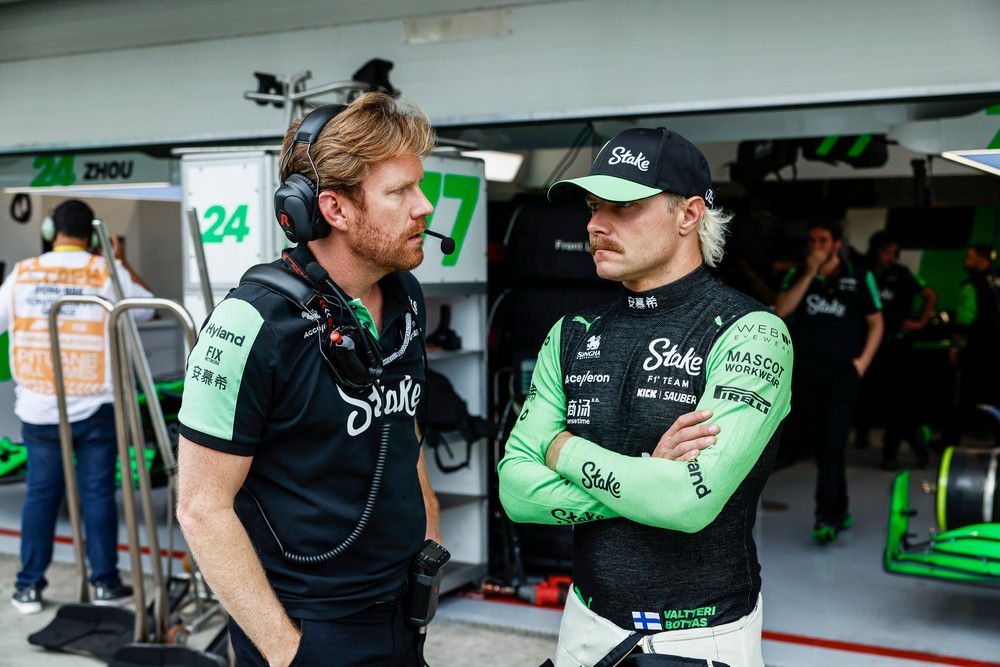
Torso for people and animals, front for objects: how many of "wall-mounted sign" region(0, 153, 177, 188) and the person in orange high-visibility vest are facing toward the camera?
1

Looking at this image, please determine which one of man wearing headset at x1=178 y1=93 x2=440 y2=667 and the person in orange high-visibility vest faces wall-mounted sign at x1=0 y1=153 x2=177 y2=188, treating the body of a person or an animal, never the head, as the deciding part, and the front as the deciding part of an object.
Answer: the person in orange high-visibility vest

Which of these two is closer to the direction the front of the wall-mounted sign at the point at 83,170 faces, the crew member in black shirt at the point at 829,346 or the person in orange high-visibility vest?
the person in orange high-visibility vest

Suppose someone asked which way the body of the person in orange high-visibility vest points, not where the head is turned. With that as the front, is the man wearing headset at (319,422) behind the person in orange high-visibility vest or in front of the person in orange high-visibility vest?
behind

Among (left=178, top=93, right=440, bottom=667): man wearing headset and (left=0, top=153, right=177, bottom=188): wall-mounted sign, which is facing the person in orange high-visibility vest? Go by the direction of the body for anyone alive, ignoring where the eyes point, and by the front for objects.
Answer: the wall-mounted sign

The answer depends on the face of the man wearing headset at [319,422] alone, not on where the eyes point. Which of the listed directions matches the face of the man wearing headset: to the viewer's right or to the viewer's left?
to the viewer's right

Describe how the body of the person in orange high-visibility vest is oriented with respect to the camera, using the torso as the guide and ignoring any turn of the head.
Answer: away from the camera

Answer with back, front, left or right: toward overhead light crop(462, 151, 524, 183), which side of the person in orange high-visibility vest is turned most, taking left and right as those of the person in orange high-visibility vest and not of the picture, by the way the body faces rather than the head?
right

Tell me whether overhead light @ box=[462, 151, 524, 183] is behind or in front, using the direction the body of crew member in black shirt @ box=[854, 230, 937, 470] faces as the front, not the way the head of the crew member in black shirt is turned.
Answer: in front

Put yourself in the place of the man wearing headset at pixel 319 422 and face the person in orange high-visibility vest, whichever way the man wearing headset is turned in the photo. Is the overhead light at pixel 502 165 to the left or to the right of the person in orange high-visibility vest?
right

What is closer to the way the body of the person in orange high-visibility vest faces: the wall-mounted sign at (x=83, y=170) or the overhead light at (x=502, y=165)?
the wall-mounted sign

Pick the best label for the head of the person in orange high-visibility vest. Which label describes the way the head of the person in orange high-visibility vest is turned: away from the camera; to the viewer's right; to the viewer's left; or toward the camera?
away from the camera
